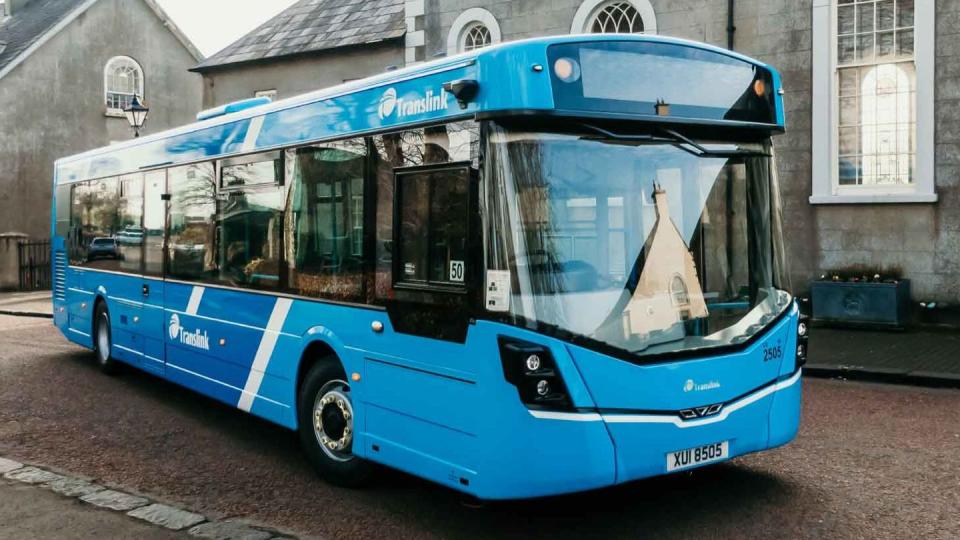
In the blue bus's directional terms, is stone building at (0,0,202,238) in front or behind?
behind

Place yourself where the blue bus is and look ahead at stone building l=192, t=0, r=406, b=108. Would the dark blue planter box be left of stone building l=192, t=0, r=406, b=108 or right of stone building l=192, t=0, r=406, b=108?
right

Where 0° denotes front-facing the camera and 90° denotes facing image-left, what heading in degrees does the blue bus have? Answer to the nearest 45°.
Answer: approximately 315°

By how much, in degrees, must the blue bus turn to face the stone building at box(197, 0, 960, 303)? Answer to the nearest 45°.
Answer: approximately 90° to its left

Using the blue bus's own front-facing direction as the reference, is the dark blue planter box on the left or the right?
on its left

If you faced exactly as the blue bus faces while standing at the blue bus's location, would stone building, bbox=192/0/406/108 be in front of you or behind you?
behind
